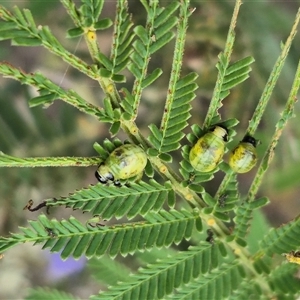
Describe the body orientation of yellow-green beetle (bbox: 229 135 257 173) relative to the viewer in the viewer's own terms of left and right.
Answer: facing away from the viewer and to the right of the viewer

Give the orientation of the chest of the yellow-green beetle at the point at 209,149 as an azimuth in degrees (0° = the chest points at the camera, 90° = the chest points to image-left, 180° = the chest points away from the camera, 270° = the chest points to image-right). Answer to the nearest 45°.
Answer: approximately 225°

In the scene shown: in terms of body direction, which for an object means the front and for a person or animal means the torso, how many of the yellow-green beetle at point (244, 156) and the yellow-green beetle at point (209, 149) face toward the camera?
0
